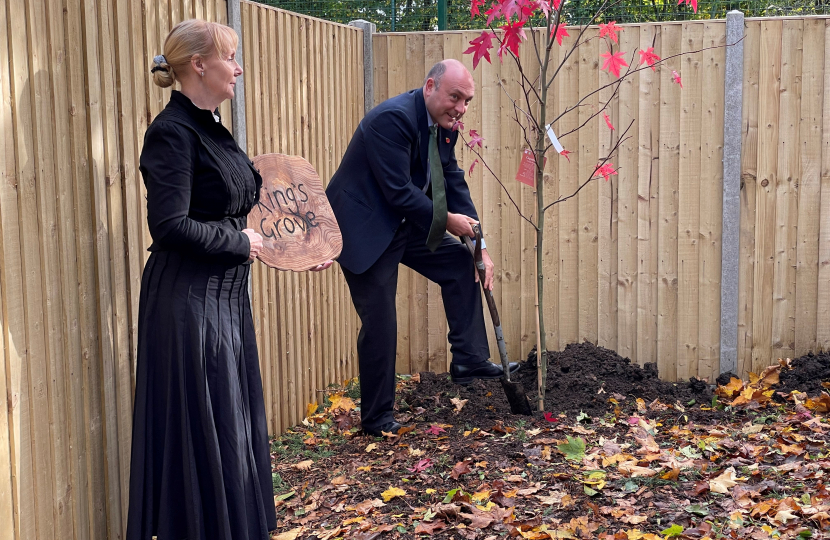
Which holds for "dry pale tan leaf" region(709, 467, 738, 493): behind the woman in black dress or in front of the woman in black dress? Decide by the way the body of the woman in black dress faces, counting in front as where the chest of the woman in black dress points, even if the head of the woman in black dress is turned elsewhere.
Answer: in front

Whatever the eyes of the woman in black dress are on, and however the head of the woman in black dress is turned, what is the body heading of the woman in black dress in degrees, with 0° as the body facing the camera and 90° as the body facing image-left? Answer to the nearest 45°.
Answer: approximately 270°

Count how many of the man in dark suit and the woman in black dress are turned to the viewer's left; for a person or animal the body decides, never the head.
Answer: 0

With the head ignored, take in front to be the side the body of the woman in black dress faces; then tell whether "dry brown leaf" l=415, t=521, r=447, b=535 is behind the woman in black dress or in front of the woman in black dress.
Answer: in front

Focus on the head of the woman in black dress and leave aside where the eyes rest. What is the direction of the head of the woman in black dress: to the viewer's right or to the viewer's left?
to the viewer's right
